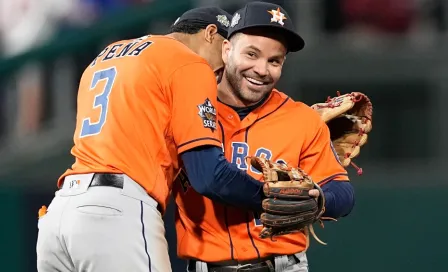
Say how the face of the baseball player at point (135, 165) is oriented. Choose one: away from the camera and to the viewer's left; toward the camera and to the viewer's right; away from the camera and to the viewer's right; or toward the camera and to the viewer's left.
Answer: away from the camera and to the viewer's right

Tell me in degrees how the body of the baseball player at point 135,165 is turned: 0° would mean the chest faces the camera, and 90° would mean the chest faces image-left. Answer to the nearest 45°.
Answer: approximately 225°
